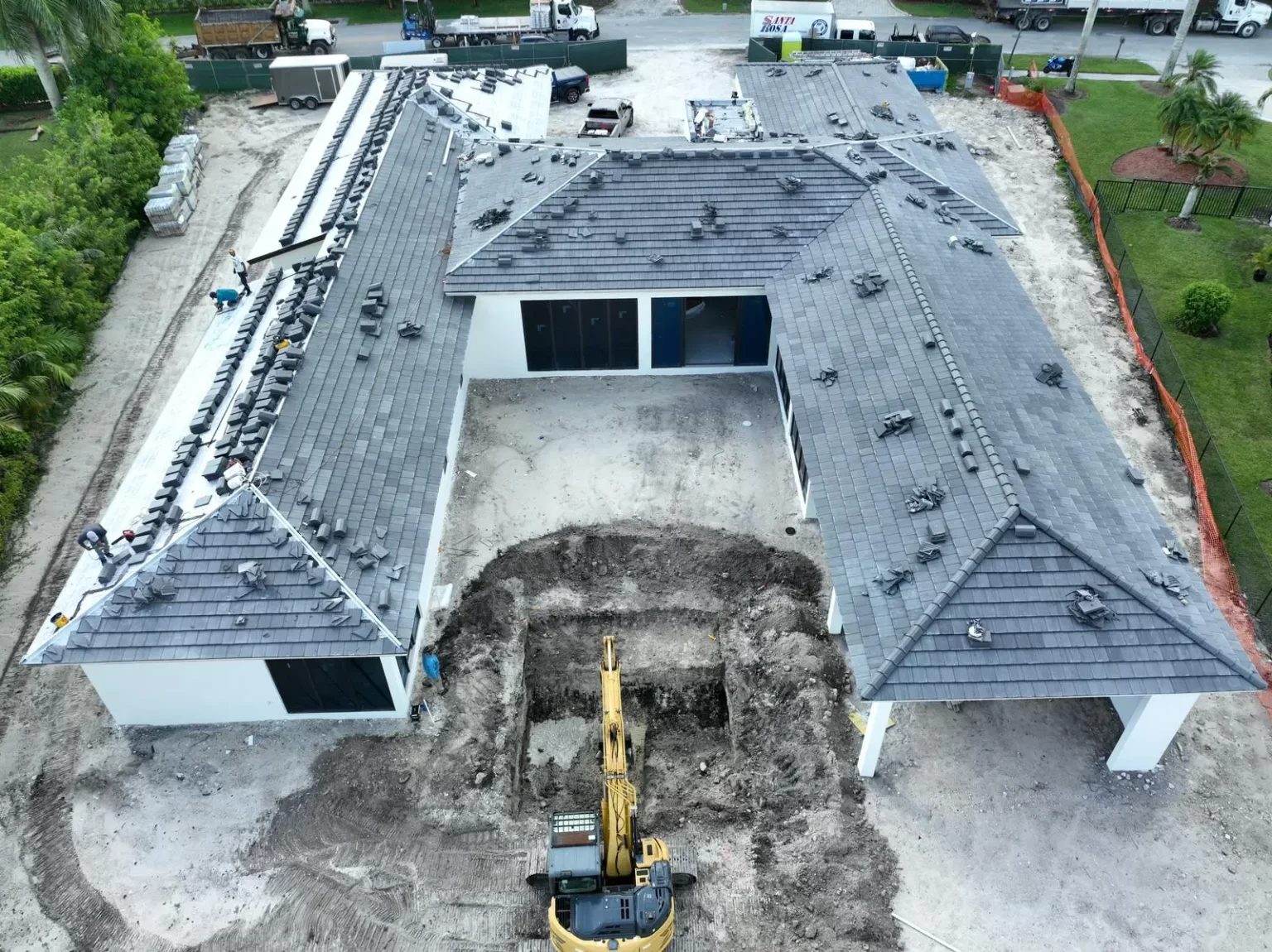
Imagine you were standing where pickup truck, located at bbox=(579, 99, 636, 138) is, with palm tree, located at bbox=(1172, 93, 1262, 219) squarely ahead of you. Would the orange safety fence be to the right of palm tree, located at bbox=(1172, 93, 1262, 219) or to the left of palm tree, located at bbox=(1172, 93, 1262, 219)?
right

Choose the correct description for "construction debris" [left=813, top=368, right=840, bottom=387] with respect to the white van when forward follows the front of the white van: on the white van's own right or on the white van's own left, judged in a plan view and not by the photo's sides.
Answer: on the white van's own right

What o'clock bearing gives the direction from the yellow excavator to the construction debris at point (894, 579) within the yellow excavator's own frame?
The construction debris is roughly at 2 o'clock from the yellow excavator.

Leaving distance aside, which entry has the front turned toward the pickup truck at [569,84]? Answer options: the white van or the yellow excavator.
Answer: the yellow excavator

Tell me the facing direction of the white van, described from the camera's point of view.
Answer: facing to the right of the viewer

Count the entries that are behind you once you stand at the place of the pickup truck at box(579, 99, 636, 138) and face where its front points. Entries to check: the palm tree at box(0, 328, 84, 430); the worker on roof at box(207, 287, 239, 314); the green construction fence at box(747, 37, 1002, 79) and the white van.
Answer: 2

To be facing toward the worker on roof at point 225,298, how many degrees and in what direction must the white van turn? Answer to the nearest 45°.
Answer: approximately 135° to its right

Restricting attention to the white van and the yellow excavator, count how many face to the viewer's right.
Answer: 1

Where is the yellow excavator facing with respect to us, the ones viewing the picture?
facing away from the viewer

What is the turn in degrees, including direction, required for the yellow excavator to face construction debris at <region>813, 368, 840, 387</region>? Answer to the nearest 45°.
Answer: approximately 45° to its right

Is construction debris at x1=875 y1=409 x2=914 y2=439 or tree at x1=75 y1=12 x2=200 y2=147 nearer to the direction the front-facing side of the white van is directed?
the construction debris

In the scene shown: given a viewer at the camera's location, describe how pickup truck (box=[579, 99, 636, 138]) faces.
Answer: facing away from the viewer and to the right of the viewer

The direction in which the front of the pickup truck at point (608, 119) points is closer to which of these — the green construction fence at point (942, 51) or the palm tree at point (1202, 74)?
the green construction fence

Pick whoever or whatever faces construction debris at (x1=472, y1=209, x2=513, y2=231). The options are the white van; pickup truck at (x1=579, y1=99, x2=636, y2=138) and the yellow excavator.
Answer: the yellow excavator

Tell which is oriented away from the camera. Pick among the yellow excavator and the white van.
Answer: the yellow excavator
